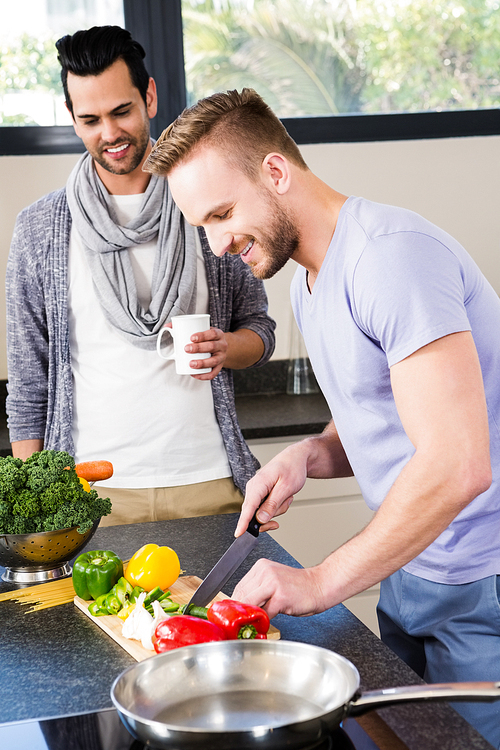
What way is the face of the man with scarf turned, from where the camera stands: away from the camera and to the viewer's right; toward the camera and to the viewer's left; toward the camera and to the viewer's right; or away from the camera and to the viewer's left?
toward the camera and to the viewer's right

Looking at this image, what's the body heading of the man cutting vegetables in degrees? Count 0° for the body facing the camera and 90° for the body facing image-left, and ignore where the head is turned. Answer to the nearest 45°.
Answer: approximately 90°
